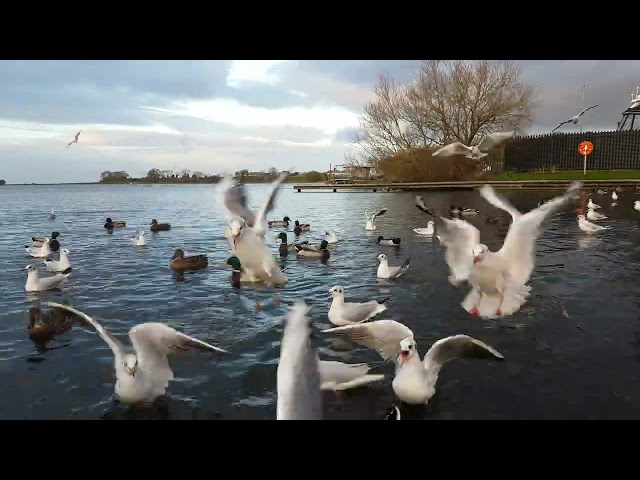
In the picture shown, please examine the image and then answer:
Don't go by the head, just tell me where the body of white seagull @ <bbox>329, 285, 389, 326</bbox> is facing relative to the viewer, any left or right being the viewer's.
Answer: facing to the left of the viewer

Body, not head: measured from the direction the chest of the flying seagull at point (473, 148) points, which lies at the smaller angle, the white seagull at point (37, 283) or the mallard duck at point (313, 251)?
the white seagull

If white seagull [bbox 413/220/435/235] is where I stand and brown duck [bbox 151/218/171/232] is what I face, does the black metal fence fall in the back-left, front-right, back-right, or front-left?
back-right

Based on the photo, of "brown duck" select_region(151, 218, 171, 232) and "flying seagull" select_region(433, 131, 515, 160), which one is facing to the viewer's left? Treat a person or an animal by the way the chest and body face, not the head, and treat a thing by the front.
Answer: the brown duck

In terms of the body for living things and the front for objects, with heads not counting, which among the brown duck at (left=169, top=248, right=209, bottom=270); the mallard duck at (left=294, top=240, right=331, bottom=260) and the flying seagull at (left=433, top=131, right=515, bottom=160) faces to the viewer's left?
the brown duck

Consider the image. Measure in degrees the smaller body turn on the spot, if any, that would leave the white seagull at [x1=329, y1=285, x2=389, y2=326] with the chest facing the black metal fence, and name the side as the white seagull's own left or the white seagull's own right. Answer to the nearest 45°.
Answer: approximately 135° to the white seagull's own right

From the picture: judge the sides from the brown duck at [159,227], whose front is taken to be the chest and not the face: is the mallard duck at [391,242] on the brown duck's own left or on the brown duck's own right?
on the brown duck's own left
